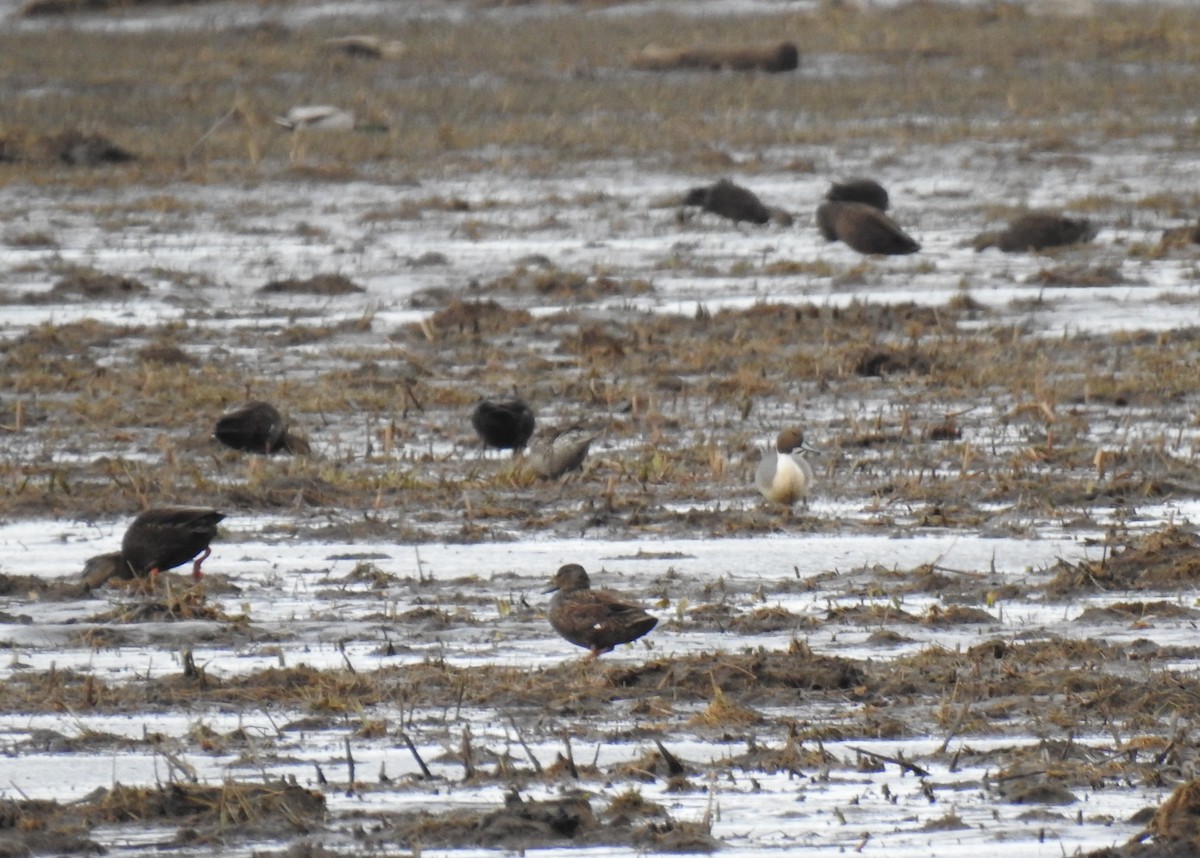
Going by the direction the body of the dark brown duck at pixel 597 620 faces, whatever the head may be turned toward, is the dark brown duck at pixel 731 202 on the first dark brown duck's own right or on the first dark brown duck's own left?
on the first dark brown duck's own right

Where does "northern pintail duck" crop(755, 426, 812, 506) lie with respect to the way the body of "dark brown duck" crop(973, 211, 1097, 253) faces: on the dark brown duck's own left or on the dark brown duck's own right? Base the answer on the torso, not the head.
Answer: on the dark brown duck's own left

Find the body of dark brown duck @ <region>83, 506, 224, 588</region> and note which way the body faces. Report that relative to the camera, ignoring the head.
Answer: to the viewer's left

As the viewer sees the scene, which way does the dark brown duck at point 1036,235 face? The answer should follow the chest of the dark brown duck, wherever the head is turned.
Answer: to the viewer's left

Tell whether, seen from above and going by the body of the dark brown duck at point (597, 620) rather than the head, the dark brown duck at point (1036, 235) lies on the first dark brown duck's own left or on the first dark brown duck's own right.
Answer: on the first dark brown duck's own right

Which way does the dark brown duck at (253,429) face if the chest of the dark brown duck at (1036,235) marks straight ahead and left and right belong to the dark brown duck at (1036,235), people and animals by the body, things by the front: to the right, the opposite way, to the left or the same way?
the opposite way

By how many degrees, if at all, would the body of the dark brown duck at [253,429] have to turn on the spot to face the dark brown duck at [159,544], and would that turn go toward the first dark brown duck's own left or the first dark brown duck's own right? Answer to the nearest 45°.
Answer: approximately 90° to the first dark brown duck's own right

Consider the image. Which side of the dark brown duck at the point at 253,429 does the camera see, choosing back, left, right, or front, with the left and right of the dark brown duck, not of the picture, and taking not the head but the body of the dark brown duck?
right

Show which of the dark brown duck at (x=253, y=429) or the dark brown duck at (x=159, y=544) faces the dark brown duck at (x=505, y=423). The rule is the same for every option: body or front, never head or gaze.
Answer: the dark brown duck at (x=253, y=429)

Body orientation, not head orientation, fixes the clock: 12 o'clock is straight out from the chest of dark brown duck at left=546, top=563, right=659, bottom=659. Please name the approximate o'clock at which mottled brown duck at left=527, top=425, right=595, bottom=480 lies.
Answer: The mottled brown duck is roughly at 3 o'clock from the dark brown duck.

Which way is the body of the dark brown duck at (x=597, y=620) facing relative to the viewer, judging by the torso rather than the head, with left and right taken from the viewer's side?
facing to the left of the viewer

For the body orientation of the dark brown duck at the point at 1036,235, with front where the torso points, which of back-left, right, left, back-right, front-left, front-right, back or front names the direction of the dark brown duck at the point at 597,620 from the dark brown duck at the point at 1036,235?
left

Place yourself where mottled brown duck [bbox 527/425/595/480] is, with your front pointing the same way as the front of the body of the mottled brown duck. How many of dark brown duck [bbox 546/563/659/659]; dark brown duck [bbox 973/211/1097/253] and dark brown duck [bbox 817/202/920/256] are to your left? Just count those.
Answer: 1
